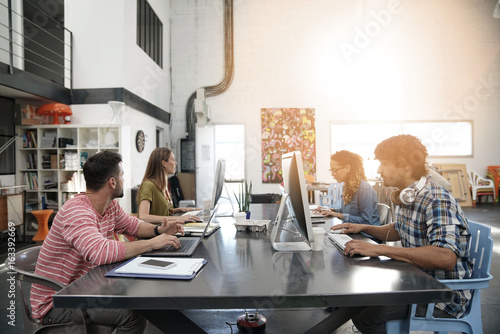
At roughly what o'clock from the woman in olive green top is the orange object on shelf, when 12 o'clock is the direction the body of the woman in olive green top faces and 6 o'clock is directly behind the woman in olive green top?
The orange object on shelf is roughly at 8 o'clock from the woman in olive green top.

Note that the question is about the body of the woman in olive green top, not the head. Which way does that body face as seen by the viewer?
to the viewer's right

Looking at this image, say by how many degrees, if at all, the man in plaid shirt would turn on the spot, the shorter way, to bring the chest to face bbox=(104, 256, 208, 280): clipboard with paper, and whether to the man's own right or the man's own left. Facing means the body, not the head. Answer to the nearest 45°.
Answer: approximately 45° to the man's own left

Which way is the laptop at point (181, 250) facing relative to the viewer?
to the viewer's left

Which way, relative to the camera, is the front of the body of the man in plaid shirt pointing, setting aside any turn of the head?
to the viewer's left

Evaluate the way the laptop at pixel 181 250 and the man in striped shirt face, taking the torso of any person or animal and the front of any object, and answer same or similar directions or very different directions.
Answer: very different directions

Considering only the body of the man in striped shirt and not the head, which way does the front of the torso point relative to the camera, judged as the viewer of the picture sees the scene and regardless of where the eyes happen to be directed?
to the viewer's right

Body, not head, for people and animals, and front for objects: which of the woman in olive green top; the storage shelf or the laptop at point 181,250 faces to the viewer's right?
the woman in olive green top

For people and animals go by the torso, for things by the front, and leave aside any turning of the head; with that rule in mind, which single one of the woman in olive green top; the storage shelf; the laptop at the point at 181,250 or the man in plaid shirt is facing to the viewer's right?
the woman in olive green top
